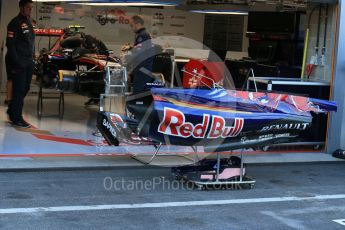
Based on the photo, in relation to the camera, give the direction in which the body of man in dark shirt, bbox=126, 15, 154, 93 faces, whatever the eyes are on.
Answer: to the viewer's left

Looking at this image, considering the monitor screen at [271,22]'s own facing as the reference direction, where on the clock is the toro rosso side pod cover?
The toro rosso side pod cover is roughly at 12 o'clock from the monitor screen.

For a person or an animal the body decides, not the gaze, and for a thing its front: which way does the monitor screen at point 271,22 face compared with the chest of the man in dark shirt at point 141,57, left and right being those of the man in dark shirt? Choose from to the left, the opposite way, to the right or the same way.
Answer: to the left

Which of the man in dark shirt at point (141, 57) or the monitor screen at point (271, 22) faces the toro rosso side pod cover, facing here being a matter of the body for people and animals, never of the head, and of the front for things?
the monitor screen
